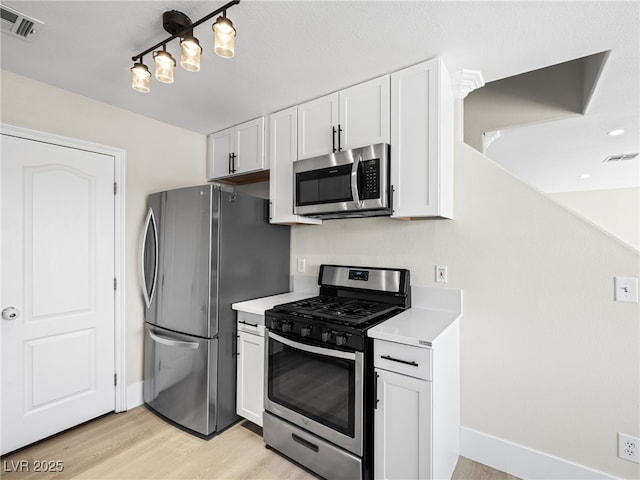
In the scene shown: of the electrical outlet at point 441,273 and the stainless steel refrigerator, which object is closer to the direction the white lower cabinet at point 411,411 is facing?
the stainless steel refrigerator

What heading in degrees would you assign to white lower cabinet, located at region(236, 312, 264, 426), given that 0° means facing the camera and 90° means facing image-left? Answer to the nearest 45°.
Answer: approximately 45°

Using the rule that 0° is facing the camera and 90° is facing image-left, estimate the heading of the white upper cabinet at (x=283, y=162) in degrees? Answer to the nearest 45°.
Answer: approximately 45°

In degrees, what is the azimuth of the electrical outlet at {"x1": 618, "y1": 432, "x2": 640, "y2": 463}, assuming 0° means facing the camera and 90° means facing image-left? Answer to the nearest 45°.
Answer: approximately 45°

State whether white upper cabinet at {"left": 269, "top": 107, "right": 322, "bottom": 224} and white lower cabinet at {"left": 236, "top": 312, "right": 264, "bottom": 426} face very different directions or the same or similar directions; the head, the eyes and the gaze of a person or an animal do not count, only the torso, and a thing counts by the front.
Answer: same or similar directions

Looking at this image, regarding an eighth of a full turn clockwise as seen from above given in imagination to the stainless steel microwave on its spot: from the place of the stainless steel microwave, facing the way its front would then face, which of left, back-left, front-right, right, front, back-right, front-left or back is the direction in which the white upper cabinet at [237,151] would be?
front-right

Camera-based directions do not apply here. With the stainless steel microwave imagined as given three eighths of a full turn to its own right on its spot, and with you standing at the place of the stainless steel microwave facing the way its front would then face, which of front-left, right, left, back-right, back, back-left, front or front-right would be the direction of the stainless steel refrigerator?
left

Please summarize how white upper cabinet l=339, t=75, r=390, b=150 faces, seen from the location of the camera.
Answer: facing the viewer and to the left of the viewer

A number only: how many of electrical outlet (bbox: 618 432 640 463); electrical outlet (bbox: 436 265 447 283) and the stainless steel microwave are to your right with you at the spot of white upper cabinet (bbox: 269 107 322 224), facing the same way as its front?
0

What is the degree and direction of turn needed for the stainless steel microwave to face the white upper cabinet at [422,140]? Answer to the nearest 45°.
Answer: approximately 135° to its left
